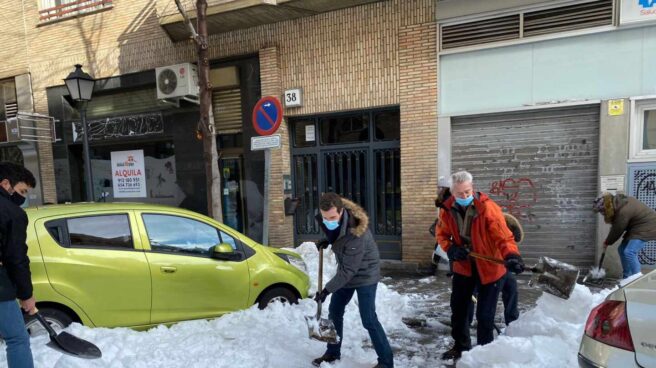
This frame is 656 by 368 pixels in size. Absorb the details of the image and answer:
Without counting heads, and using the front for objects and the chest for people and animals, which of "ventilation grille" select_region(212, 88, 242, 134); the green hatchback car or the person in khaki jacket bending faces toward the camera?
the ventilation grille

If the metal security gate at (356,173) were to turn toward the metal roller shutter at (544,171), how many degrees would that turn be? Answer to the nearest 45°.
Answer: approximately 90° to its left

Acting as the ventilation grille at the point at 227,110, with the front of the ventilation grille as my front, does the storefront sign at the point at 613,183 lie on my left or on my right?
on my left

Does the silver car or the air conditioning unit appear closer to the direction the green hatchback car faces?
the silver car

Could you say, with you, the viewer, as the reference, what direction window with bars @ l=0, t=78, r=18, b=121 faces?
facing the viewer and to the right of the viewer

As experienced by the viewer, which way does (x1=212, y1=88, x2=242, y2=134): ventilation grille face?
facing the viewer

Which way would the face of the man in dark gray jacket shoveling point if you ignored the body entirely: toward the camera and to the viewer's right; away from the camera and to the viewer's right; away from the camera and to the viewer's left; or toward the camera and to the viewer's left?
toward the camera and to the viewer's left

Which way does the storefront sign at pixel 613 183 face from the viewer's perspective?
toward the camera

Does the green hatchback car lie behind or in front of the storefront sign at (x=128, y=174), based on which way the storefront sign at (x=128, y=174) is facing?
in front

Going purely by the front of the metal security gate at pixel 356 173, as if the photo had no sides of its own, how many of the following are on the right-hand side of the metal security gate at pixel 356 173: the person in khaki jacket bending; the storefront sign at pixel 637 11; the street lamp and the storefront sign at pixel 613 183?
1

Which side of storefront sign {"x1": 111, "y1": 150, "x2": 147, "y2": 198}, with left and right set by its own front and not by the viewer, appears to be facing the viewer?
front

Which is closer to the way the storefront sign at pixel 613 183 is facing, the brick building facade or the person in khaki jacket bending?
the person in khaki jacket bending

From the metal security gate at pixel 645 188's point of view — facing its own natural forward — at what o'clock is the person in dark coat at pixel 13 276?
The person in dark coat is roughly at 1 o'clock from the metal security gate.
